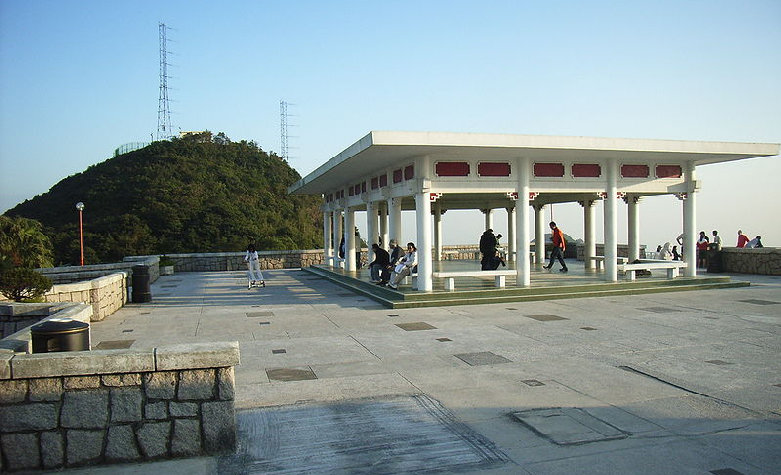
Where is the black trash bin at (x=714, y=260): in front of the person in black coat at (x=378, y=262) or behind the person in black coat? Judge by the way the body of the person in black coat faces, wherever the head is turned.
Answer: behind

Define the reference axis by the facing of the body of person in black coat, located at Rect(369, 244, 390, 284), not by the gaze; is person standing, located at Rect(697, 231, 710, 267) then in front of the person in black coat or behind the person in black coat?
behind

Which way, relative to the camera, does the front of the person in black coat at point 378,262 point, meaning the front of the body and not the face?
to the viewer's left

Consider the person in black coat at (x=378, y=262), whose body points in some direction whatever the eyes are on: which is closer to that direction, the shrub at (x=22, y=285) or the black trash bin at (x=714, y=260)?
the shrub

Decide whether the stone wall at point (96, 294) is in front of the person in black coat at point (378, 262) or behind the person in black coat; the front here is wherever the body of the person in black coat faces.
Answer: in front

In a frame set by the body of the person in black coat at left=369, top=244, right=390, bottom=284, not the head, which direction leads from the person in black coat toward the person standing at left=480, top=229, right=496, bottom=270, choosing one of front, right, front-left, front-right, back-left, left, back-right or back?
back

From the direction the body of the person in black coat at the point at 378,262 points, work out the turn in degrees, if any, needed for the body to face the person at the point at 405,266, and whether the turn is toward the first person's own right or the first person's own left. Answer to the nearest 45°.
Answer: approximately 135° to the first person's own left

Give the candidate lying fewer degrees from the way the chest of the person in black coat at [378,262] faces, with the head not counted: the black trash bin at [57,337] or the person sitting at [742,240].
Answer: the black trash bin

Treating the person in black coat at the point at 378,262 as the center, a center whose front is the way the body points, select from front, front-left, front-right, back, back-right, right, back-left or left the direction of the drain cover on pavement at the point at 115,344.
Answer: front-left

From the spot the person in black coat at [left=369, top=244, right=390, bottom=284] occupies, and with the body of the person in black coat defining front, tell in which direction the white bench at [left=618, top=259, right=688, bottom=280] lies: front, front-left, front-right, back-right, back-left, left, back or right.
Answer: back

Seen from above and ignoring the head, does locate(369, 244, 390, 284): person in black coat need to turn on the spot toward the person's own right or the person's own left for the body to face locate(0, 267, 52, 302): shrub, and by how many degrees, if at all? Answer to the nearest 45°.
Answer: approximately 45° to the person's own left

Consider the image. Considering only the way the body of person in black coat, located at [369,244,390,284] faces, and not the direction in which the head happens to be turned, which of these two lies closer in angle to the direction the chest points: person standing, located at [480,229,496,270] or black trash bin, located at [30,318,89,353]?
the black trash bin

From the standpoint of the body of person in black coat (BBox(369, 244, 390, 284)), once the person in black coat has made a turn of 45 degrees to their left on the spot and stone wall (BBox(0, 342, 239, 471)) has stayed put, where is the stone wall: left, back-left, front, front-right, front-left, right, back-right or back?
front-left
